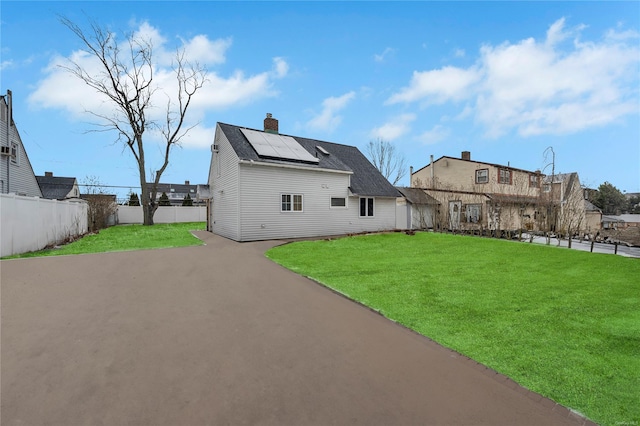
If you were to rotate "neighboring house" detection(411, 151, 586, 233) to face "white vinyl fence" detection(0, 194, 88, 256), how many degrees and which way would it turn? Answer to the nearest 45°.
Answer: approximately 90° to its right

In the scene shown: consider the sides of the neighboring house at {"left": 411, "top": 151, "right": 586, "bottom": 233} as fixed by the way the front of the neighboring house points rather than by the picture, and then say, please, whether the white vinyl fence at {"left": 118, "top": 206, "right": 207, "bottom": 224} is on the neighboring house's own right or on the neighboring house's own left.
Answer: on the neighboring house's own right

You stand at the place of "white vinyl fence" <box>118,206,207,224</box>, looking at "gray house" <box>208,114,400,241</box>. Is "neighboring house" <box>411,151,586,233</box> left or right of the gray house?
left

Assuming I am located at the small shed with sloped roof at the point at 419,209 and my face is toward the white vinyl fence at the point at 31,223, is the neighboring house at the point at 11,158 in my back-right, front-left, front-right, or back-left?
front-right

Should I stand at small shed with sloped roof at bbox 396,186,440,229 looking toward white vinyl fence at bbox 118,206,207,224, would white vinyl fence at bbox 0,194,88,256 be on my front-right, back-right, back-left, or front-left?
front-left

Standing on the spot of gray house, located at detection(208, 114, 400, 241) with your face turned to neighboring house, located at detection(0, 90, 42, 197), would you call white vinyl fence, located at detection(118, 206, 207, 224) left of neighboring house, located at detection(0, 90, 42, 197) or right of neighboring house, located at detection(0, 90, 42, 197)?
right

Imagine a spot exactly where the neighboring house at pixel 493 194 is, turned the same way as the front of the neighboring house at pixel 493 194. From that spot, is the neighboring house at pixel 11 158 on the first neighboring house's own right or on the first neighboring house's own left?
on the first neighboring house's own right

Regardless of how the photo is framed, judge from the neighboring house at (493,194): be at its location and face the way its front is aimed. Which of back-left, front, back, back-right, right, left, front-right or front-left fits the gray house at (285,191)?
right

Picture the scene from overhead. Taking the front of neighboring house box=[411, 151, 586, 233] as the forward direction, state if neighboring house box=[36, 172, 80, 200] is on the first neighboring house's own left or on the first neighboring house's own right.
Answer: on the first neighboring house's own right
